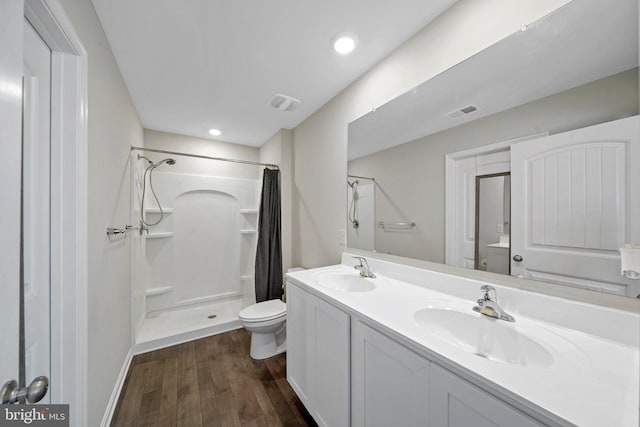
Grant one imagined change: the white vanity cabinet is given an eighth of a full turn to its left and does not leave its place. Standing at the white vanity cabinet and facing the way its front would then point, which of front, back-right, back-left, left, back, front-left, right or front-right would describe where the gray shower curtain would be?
back-right

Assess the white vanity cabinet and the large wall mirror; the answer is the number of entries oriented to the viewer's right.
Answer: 0

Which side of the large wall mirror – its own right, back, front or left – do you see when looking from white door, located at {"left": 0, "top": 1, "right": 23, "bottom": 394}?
front

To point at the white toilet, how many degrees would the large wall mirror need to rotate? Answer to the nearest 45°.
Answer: approximately 45° to its right

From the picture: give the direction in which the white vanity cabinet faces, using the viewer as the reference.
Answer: facing the viewer and to the left of the viewer

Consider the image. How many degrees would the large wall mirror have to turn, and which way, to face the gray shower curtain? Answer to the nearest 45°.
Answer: approximately 45° to its right

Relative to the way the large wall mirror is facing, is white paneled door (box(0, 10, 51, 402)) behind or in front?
in front

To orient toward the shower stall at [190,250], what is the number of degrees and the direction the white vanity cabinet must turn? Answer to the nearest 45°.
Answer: approximately 45° to its right

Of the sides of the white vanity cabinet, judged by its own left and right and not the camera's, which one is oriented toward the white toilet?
right
